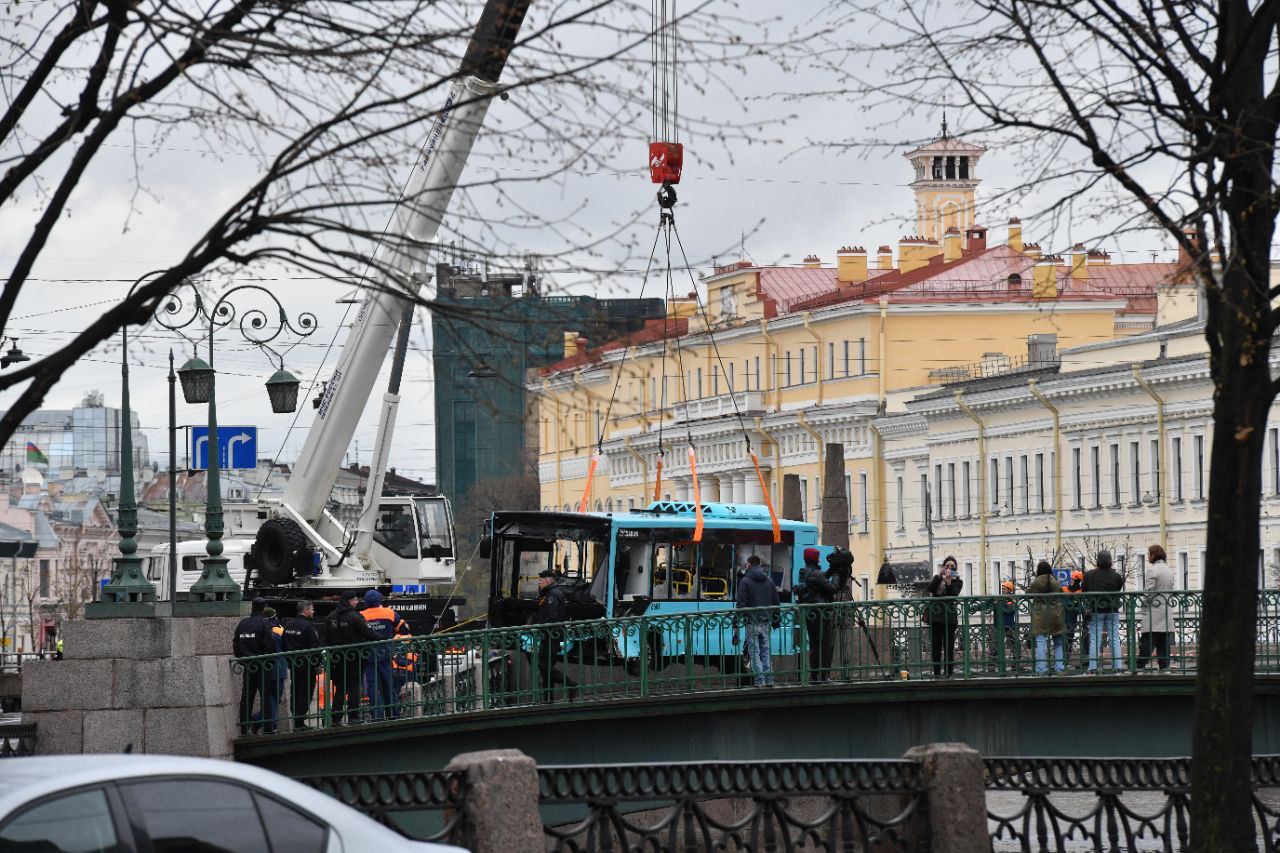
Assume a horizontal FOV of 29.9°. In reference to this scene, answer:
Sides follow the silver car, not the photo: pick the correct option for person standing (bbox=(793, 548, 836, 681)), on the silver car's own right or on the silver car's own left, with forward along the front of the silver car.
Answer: on the silver car's own right

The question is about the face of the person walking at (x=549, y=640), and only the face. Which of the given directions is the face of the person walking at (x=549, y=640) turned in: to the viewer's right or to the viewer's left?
to the viewer's left

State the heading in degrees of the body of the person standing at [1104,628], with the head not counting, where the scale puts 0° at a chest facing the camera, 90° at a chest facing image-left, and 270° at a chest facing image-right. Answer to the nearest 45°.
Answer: approximately 180°

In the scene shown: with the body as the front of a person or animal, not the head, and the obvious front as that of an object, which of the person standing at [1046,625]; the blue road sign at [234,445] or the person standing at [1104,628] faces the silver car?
the blue road sign

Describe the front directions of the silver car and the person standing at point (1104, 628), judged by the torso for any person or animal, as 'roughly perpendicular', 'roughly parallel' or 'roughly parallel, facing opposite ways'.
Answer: roughly perpendicular

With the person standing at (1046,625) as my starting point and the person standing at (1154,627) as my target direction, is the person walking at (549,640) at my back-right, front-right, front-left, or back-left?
back-right

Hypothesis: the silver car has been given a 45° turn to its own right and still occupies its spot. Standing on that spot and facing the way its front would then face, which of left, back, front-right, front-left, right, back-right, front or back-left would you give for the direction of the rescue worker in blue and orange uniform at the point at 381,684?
front-right

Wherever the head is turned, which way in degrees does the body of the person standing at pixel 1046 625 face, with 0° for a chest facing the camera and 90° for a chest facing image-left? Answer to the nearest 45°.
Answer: approximately 180°

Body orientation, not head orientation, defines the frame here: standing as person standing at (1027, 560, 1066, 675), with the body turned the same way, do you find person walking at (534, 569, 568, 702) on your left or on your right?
on your left

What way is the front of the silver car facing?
to the viewer's left
